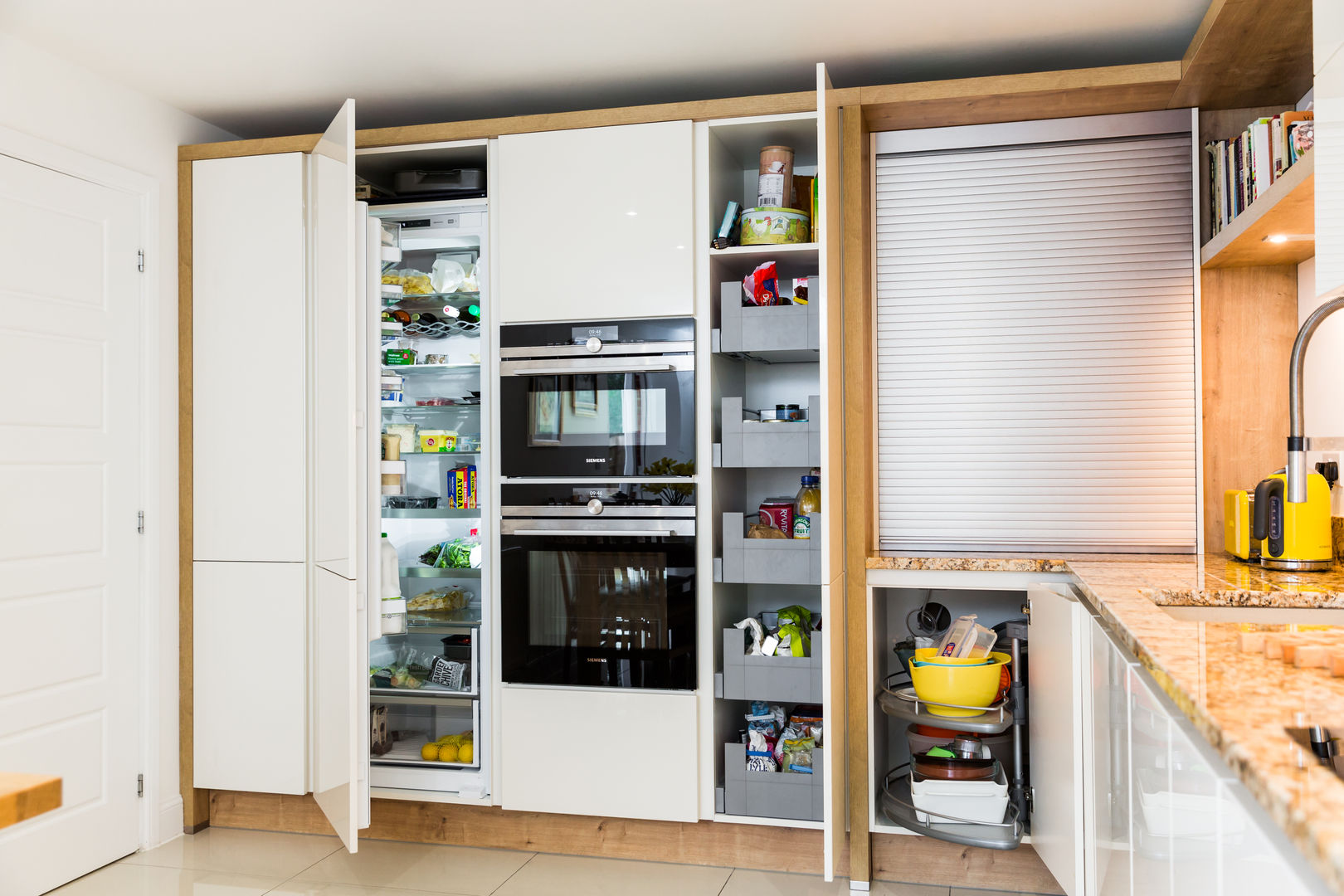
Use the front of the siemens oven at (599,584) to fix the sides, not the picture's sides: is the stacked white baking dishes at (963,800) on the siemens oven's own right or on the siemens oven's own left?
on the siemens oven's own left

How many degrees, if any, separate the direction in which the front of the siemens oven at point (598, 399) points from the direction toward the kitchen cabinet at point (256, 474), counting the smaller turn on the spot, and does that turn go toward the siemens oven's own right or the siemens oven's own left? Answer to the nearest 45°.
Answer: approximately 90° to the siemens oven's own right

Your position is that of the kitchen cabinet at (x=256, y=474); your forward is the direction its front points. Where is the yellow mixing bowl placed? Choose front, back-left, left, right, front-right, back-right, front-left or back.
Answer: front-left

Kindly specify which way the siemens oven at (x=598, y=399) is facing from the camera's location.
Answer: facing the viewer

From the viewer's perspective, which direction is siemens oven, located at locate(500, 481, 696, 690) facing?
toward the camera

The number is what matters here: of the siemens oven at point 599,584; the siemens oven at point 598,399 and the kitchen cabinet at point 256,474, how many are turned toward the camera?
3

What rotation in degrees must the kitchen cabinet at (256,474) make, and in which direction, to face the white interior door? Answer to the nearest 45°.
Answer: approximately 90° to its right

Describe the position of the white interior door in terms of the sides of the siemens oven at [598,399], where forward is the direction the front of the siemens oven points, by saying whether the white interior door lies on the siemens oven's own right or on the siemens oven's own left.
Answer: on the siemens oven's own right
